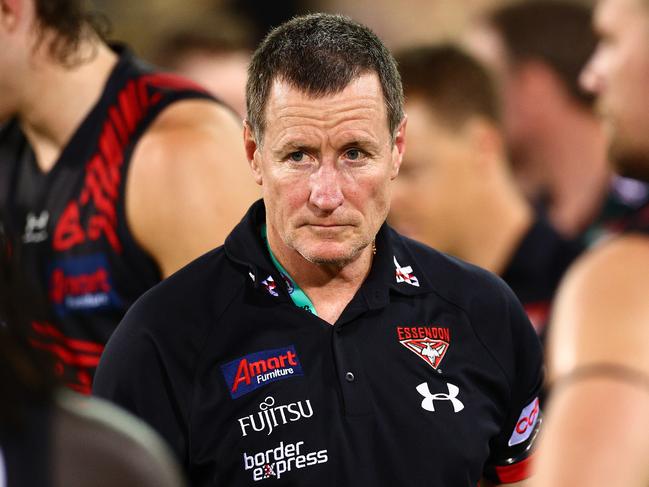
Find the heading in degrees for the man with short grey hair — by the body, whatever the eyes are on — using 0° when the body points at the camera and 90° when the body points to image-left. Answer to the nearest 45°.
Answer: approximately 0°
